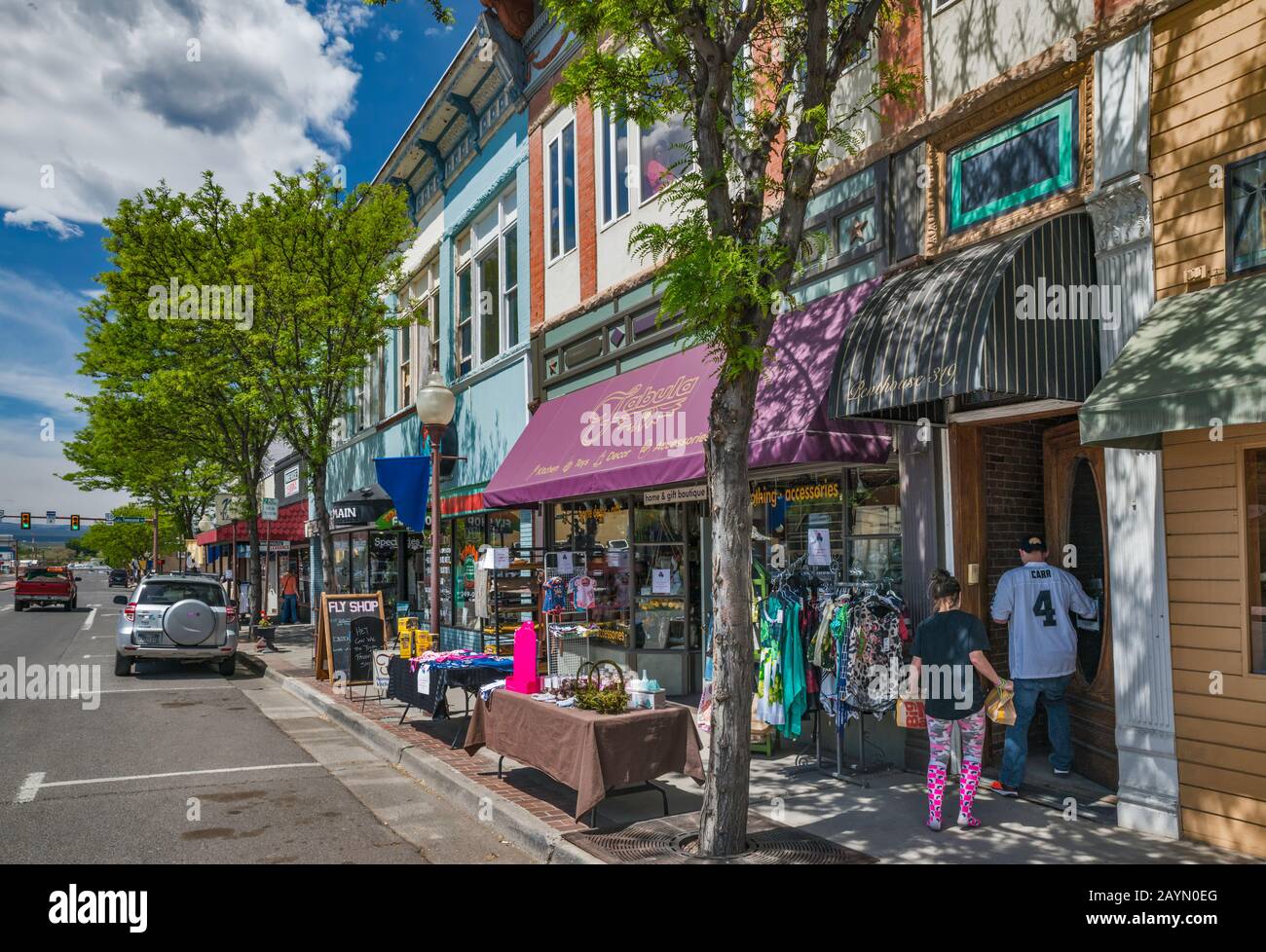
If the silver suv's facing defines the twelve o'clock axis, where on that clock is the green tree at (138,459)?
The green tree is roughly at 12 o'clock from the silver suv.

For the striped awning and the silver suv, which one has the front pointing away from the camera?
the silver suv

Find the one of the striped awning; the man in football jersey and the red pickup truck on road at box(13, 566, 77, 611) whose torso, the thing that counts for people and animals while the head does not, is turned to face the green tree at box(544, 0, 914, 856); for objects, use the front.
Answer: the striped awning

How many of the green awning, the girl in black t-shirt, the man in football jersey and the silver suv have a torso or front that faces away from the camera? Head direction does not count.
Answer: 3

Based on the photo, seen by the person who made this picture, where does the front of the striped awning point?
facing the viewer and to the left of the viewer

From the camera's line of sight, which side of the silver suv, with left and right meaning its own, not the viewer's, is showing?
back

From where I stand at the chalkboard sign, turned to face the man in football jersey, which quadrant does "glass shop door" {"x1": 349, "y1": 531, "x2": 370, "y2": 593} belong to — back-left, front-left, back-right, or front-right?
back-left

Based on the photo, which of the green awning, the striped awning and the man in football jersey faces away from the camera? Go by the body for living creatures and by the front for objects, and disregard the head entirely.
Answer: the man in football jersey

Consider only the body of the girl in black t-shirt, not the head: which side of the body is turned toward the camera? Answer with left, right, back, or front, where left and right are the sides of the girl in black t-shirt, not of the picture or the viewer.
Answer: back

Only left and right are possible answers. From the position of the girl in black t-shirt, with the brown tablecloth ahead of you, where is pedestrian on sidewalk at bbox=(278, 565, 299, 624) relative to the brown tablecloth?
right
